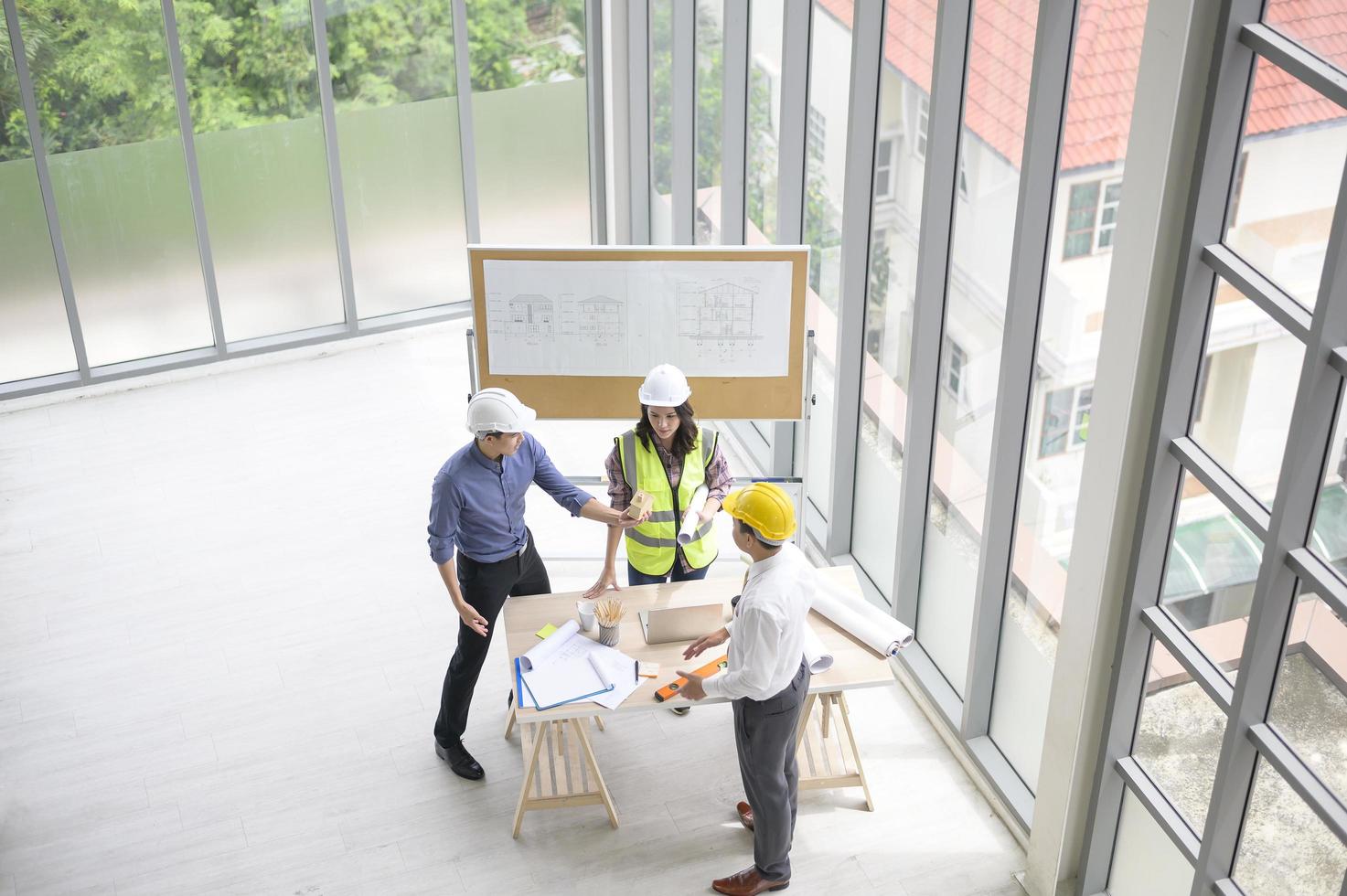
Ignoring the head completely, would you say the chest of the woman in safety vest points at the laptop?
yes

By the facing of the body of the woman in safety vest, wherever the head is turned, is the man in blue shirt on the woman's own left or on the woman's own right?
on the woman's own right

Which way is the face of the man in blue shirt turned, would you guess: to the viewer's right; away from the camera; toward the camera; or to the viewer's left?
to the viewer's right

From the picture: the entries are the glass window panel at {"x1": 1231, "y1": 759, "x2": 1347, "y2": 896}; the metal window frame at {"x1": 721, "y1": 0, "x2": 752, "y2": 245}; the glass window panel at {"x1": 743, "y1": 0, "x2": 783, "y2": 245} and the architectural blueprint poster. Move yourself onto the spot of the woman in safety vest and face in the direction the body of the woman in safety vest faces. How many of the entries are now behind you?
3

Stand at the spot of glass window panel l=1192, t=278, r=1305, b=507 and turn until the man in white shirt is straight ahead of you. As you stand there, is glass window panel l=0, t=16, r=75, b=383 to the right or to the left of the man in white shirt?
right

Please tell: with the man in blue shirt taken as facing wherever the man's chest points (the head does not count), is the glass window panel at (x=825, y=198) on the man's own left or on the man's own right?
on the man's own left

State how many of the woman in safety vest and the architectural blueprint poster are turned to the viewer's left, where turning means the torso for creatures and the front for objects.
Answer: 0

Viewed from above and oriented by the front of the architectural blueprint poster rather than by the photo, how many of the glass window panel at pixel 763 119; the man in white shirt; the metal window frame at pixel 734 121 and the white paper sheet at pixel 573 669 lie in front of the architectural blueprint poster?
2

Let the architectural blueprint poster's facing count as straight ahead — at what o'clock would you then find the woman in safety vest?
The woman in safety vest is roughly at 12 o'clock from the architectural blueprint poster.

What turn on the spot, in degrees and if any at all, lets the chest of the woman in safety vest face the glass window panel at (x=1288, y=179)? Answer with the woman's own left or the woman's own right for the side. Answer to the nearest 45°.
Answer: approximately 45° to the woman's own left
